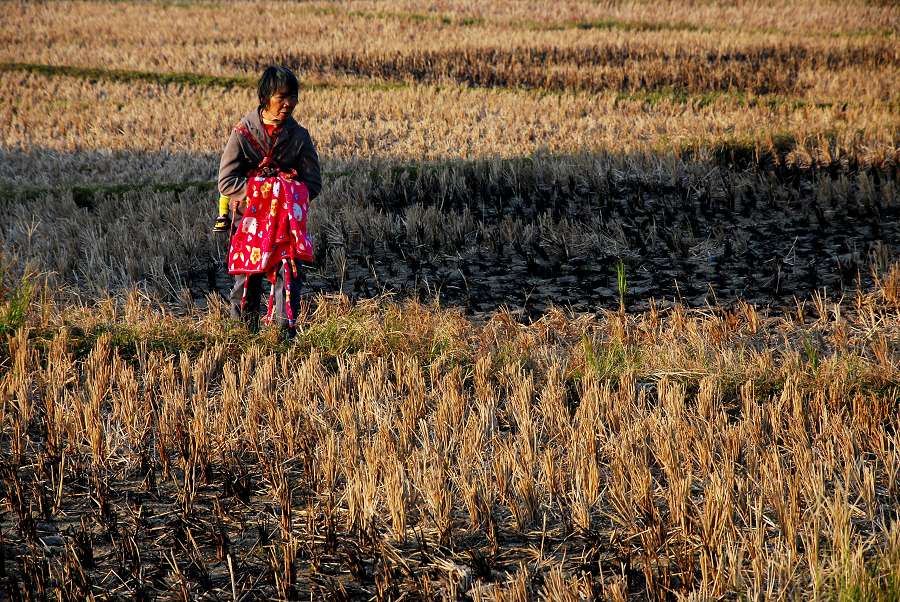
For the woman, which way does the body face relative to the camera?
toward the camera

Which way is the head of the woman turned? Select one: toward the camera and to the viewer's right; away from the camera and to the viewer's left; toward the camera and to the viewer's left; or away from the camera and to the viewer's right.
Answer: toward the camera and to the viewer's right
